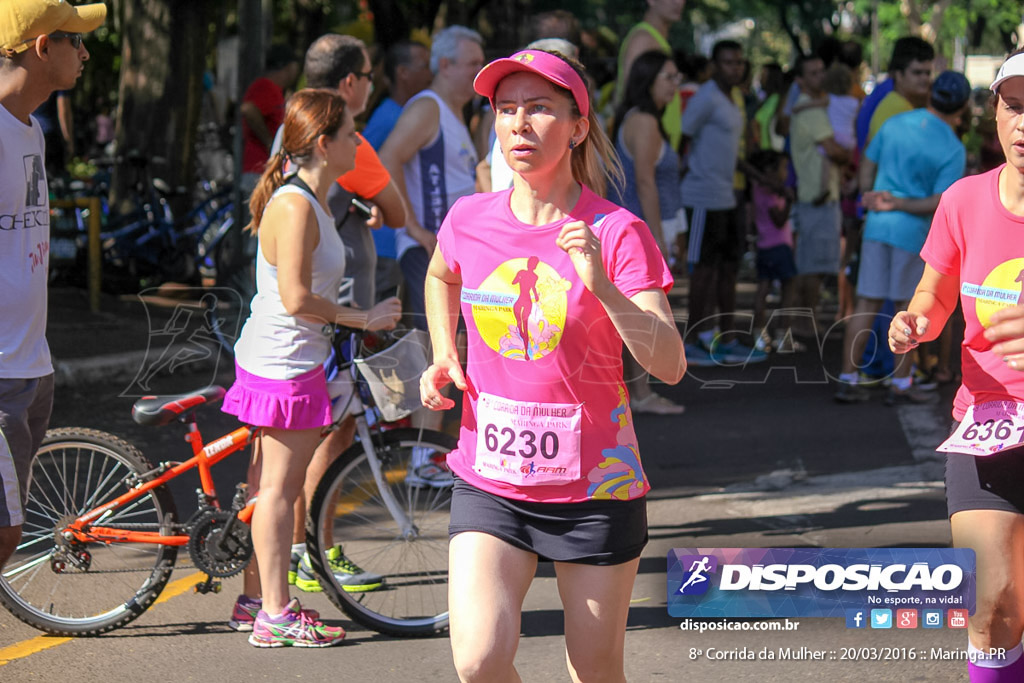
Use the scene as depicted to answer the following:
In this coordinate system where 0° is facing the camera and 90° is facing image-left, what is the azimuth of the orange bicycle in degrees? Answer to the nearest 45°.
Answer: approximately 270°

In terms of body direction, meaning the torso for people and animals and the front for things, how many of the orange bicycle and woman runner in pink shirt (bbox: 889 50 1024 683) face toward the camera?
1

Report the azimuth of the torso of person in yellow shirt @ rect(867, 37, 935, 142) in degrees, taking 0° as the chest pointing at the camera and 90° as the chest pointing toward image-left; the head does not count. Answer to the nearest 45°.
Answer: approximately 315°

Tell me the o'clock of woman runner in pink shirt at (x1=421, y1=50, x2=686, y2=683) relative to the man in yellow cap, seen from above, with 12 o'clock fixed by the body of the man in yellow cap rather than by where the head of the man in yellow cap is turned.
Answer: The woman runner in pink shirt is roughly at 12 o'clock from the man in yellow cap.

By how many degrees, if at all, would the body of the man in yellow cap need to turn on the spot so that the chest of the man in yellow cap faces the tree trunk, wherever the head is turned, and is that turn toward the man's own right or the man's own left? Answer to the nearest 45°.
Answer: approximately 135° to the man's own left

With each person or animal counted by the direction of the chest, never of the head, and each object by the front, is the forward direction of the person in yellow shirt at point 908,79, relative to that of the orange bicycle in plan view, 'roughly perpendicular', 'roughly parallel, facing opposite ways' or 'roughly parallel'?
roughly perpendicular

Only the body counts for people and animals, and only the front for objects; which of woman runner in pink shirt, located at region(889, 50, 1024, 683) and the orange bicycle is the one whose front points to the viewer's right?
the orange bicycle

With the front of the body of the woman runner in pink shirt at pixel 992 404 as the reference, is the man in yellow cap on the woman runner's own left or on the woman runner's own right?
on the woman runner's own right

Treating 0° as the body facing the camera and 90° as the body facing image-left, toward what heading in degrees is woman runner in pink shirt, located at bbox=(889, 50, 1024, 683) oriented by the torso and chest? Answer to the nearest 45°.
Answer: approximately 0°

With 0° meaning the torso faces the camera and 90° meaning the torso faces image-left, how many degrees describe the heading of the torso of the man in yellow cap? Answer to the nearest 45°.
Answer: approximately 315°

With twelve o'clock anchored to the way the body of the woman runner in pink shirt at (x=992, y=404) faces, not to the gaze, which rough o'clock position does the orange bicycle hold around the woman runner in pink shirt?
The orange bicycle is roughly at 3 o'clock from the woman runner in pink shirt.

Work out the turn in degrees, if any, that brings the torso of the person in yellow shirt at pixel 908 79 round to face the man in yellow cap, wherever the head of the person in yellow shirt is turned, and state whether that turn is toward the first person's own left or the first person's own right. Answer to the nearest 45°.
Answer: approximately 45° to the first person's own right

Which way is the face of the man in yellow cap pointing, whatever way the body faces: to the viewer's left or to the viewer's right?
to the viewer's right
